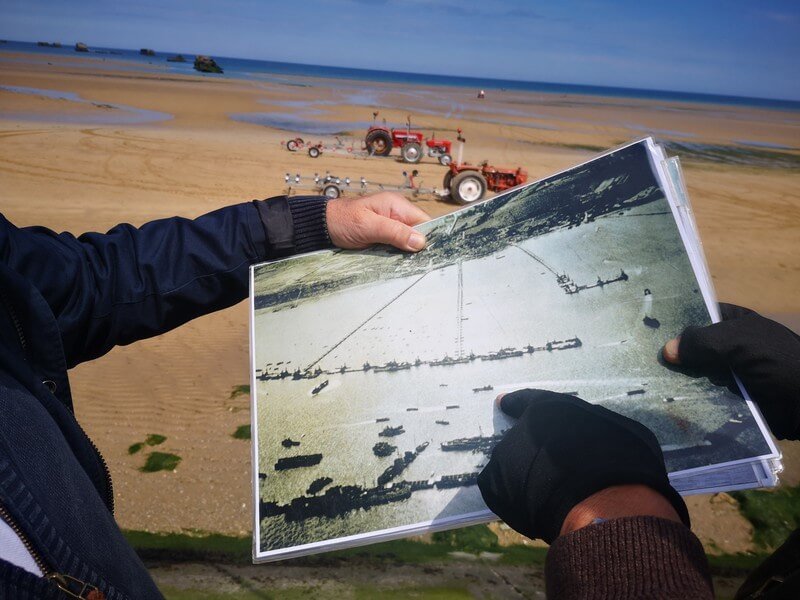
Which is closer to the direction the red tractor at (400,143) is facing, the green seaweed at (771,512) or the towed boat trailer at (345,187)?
the green seaweed

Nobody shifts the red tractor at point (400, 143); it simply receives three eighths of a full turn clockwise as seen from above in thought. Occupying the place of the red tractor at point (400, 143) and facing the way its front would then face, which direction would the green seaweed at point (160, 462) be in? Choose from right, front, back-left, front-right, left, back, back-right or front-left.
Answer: front-left

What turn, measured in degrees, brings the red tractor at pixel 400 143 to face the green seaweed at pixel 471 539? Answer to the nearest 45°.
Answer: approximately 90° to its right

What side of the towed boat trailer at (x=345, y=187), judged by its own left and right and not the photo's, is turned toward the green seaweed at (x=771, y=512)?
right

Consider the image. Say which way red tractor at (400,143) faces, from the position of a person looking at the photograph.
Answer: facing to the right of the viewer

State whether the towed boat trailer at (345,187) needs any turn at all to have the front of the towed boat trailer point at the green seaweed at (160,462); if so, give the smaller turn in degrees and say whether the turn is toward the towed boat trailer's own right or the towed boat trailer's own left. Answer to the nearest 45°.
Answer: approximately 90° to the towed boat trailer's own right

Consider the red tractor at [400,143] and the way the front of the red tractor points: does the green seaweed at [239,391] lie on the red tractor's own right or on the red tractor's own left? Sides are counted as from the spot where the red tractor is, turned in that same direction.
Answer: on the red tractor's own right

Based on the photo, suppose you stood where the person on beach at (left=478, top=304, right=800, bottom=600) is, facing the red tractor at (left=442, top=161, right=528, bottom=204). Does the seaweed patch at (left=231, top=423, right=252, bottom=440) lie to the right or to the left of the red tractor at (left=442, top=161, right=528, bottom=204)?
left

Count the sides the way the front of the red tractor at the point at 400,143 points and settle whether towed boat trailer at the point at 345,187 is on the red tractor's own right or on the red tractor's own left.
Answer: on the red tractor's own right

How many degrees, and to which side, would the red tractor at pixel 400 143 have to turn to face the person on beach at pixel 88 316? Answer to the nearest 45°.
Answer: approximately 90° to its right

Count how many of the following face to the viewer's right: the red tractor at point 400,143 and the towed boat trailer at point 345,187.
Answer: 2

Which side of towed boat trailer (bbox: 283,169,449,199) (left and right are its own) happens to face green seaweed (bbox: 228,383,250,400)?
right

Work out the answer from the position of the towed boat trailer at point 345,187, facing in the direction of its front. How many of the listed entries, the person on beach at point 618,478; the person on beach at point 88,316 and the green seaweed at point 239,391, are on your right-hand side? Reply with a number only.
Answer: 3

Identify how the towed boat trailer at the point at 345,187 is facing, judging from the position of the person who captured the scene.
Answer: facing to the right of the viewer

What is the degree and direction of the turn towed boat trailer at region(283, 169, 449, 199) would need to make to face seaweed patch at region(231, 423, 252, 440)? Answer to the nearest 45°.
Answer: approximately 90° to its right

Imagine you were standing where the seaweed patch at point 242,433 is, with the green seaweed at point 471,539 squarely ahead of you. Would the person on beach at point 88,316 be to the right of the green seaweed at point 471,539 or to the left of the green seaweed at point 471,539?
right
